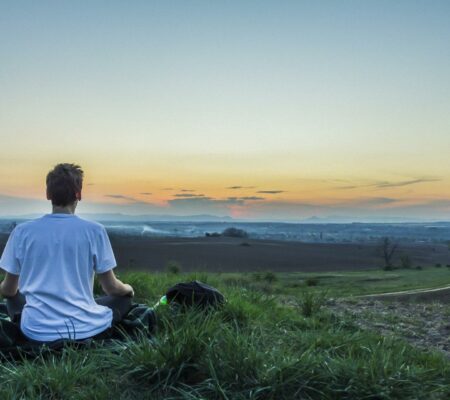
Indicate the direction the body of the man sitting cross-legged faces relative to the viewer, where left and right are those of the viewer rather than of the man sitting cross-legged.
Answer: facing away from the viewer

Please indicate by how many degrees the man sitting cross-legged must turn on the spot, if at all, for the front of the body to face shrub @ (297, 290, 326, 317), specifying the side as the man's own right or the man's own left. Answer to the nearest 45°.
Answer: approximately 45° to the man's own right

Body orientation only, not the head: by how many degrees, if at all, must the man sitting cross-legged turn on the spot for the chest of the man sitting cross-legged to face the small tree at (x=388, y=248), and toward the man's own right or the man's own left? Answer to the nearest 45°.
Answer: approximately 45° to the man's own right

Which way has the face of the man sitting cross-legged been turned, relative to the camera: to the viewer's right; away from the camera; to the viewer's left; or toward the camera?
away from the camera

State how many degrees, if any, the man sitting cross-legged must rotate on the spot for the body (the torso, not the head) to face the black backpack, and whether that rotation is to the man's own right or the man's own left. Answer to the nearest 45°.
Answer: approximately 45° to the man's own right
